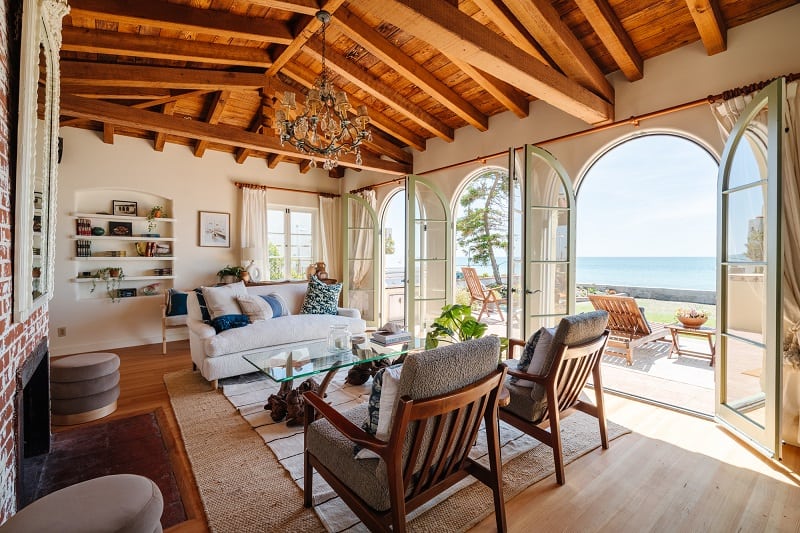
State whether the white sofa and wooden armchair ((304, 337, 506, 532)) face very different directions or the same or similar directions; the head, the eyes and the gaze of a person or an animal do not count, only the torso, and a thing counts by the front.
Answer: very different directions

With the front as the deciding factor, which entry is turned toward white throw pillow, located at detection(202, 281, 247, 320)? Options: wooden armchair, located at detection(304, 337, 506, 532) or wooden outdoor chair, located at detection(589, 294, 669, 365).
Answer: the wooden armchair

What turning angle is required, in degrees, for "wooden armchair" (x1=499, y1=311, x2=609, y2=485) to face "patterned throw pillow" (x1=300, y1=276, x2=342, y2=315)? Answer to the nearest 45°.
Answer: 0° — it already faces it

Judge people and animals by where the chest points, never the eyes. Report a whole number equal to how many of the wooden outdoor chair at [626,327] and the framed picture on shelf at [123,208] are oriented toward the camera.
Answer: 1

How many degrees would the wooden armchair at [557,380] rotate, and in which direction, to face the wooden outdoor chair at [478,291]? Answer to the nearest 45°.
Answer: approximately 45° to its right

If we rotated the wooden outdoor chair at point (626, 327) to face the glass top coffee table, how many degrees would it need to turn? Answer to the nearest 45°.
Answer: approximately 180°

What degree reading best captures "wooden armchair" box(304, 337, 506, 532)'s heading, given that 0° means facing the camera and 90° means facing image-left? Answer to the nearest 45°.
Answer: approximately 135°
